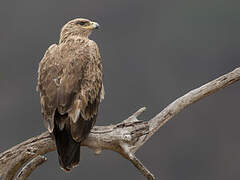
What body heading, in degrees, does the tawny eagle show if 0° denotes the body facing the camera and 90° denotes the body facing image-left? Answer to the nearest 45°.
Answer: approximately 180°
